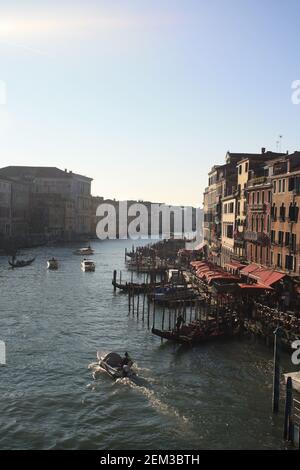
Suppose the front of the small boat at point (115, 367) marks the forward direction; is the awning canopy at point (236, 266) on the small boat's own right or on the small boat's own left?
on the small boat's own right

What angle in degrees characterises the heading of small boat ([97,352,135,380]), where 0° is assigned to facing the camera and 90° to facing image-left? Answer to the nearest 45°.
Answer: approximately 135°

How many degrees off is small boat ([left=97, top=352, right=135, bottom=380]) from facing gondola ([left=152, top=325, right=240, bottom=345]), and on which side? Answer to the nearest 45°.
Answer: approximately 90° to its right

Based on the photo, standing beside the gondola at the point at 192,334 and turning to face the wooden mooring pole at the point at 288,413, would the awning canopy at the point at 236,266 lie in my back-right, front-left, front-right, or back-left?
back-left

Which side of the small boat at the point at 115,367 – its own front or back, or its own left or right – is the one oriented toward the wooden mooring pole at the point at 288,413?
back

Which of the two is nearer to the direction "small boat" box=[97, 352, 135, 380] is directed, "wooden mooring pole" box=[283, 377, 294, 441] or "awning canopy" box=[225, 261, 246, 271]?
the awning canopy

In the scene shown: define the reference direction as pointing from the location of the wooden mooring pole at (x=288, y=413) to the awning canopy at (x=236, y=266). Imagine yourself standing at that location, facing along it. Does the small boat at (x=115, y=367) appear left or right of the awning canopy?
left
